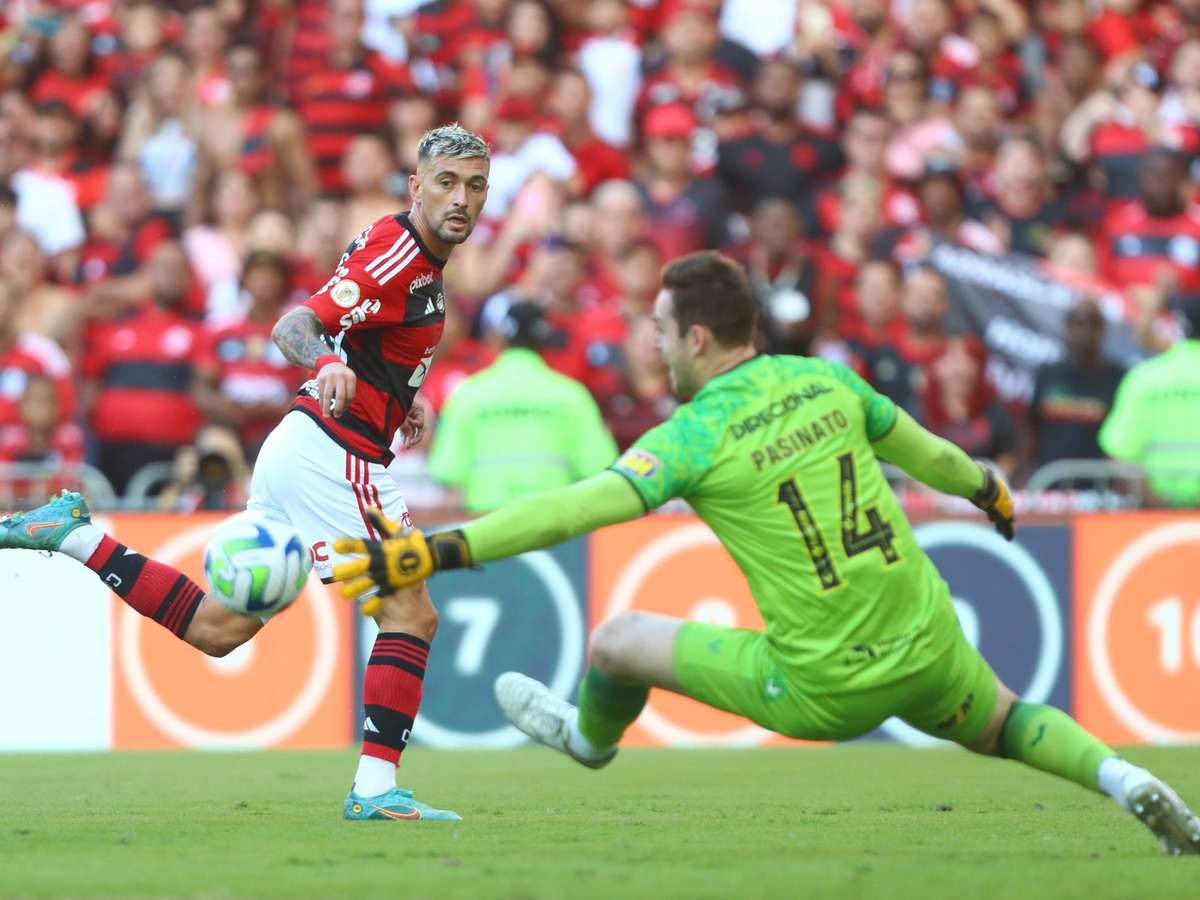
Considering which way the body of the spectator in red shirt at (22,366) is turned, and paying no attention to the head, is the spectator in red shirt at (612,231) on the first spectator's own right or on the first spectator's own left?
on the first spectator's own left

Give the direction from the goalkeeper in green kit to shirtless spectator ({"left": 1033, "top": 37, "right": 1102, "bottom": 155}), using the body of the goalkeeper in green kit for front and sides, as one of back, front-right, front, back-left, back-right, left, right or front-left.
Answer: front-right

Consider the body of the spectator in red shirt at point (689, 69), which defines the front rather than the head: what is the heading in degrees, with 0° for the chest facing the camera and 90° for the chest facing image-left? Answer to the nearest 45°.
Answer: approximately 0°

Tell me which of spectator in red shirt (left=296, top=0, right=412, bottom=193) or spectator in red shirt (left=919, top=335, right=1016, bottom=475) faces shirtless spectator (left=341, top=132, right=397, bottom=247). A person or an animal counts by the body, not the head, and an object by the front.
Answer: spectator in red shirt (left=296, top=0, right=412, bottom=193)

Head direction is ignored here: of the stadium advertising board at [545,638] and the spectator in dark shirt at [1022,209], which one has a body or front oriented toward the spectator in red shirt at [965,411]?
the spectator in dark shirt at [1022,209]

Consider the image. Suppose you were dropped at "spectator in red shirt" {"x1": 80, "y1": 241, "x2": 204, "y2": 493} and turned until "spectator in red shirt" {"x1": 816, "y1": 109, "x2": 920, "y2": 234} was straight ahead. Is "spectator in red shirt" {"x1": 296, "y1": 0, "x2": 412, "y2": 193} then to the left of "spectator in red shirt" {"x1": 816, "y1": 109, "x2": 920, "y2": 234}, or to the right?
left

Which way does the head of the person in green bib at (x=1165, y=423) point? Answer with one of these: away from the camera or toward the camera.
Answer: away from the camera

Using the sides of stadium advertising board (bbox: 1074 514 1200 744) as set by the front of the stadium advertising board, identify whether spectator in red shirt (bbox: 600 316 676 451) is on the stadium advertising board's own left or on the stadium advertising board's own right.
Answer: on the stadium advertising board's own right

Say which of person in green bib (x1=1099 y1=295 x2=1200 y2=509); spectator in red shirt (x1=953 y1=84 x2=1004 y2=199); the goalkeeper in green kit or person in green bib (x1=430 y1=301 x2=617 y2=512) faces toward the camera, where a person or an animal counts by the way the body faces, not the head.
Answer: the spectator in red shirt

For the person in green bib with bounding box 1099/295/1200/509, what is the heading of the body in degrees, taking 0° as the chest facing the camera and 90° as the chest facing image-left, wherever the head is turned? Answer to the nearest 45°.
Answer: approximately 180°

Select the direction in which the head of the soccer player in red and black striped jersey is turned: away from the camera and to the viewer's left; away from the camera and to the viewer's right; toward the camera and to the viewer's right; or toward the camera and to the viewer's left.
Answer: toward the camera and to the viewer's right
